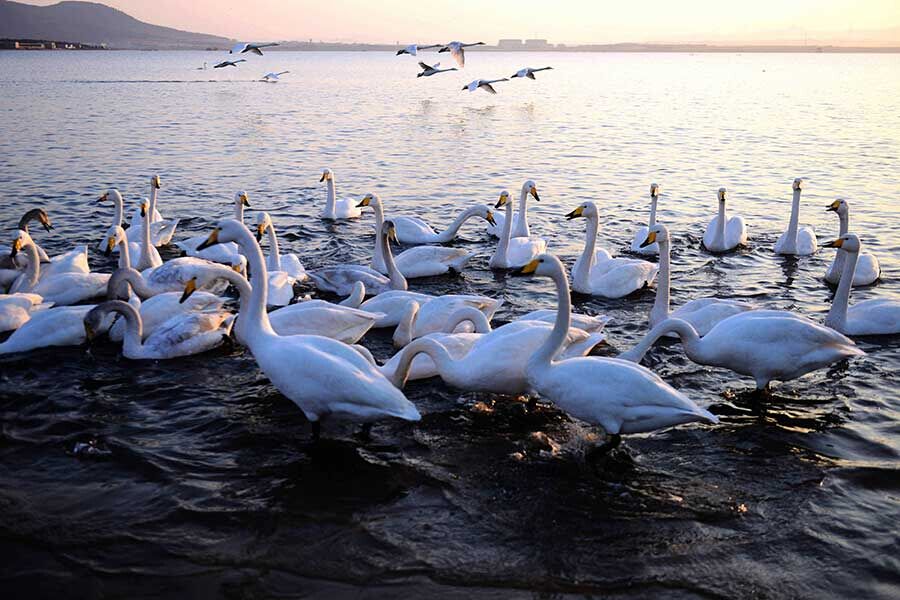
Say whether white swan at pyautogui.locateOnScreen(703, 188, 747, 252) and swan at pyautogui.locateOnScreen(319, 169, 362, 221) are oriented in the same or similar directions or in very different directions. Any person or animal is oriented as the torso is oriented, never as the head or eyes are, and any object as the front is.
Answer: same or similar directions

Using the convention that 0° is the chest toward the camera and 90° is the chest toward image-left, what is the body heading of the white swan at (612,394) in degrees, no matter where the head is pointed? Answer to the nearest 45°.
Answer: approximately 90°

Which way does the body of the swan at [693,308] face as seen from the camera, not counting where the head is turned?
to the viewer's left

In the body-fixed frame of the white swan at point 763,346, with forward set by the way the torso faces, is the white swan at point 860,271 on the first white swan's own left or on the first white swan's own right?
on the first white swan's own right

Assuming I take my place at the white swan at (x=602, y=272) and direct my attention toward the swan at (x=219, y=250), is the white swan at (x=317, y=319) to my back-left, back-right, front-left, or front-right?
front-left

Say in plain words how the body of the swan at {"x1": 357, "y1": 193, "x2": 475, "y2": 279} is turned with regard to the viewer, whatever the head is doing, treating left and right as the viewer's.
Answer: facing to the left of the viewer

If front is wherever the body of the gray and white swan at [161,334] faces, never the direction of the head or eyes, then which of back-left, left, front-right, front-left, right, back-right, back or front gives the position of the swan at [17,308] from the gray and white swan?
front-right

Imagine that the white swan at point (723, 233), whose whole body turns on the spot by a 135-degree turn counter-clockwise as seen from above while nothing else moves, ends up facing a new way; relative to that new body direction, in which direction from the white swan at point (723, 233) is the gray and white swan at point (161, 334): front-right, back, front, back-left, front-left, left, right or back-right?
back

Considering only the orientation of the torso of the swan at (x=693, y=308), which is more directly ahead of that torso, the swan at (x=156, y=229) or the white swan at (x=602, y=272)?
the swan

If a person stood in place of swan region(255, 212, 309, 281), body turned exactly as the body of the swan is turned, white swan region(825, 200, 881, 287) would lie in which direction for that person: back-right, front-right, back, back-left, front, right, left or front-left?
back-left

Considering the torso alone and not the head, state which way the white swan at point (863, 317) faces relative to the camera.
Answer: to the viewer's left

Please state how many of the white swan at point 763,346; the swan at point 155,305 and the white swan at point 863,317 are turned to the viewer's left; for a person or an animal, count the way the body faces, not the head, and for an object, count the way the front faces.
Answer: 3

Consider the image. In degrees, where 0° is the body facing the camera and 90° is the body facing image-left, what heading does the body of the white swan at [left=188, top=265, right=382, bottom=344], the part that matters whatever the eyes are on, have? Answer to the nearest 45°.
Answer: approximately 90°

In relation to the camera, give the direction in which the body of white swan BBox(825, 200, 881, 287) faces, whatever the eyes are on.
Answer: to the viewer's left

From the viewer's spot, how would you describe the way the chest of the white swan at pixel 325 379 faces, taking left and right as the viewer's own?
facing to the left of the viewer

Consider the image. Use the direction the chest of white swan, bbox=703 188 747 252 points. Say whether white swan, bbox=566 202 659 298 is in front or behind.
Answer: in front

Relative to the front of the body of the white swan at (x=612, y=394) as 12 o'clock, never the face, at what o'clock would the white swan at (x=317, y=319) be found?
the white swan at (x=317, y=319) is roughly at 1 o'clock from the white swan at (x=612, y=394).

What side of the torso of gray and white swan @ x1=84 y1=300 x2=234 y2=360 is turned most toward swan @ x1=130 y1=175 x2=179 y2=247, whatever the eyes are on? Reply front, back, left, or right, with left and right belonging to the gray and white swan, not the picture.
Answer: right

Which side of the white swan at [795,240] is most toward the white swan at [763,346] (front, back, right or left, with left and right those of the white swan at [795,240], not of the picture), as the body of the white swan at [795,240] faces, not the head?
front

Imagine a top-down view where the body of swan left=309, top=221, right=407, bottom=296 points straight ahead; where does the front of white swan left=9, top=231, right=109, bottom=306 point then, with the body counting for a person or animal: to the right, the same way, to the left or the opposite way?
the opposite way

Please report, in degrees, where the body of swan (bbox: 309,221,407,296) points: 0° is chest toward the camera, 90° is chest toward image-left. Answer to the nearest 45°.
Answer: approximately 270°
